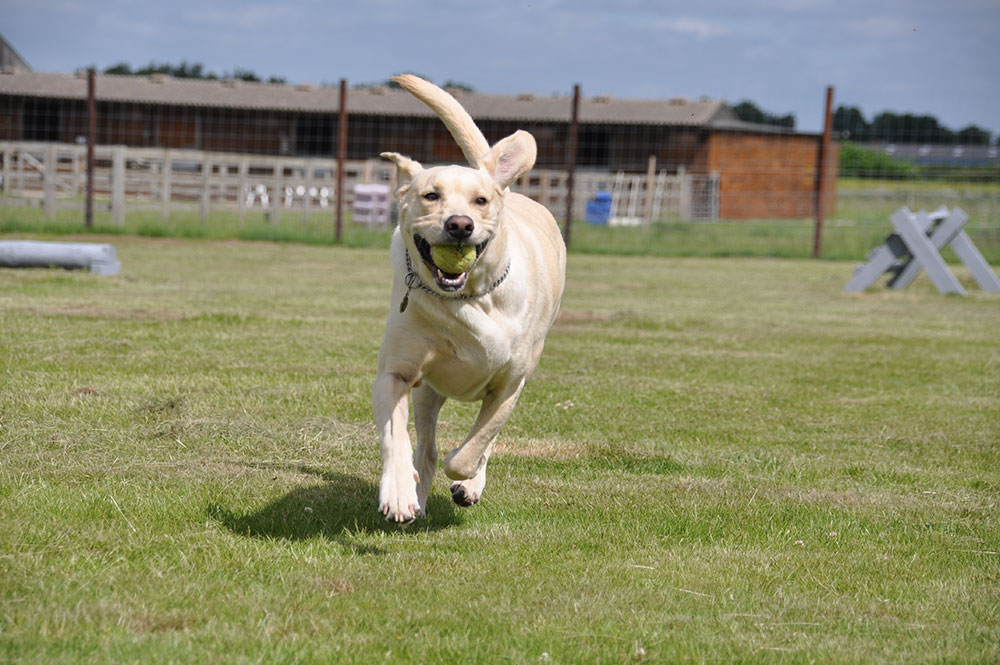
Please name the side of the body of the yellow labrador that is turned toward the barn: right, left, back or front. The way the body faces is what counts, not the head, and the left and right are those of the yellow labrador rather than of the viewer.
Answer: back

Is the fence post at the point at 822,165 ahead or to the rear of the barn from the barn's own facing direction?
ahead

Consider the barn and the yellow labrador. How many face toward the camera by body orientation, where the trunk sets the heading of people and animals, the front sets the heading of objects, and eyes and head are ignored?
2

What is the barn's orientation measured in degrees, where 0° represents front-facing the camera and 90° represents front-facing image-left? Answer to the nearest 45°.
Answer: approximately 0°

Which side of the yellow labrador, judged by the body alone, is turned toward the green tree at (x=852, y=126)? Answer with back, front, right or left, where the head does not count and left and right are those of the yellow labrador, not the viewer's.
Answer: back

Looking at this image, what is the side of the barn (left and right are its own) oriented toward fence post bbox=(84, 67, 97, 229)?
front

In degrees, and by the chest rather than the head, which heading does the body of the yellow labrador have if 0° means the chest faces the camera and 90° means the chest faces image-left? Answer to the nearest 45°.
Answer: approximately 0°

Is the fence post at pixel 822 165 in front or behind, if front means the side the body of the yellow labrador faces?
behind

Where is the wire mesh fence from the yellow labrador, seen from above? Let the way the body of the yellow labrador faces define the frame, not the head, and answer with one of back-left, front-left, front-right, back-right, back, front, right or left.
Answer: back

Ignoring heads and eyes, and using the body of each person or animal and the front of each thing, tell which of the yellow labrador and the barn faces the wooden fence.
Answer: the barn

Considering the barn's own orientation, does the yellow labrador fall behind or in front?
in front
